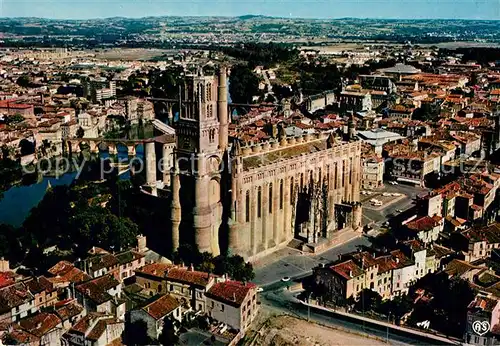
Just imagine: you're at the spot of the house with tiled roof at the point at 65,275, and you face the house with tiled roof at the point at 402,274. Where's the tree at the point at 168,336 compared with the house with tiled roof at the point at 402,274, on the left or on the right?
right

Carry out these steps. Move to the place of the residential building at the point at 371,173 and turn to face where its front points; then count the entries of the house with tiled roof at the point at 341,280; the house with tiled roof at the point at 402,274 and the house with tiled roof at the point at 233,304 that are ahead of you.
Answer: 3

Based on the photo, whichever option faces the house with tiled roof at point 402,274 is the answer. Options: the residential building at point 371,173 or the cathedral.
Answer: the residential building

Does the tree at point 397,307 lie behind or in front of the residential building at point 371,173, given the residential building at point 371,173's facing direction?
in front

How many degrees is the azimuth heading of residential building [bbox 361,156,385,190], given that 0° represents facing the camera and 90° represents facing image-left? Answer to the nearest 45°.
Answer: approximately 0°

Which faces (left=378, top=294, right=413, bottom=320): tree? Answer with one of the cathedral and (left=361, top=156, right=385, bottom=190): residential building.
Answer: the residential building

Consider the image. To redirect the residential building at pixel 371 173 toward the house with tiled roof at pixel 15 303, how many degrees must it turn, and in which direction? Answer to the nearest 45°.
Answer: approximately 45° to its right
